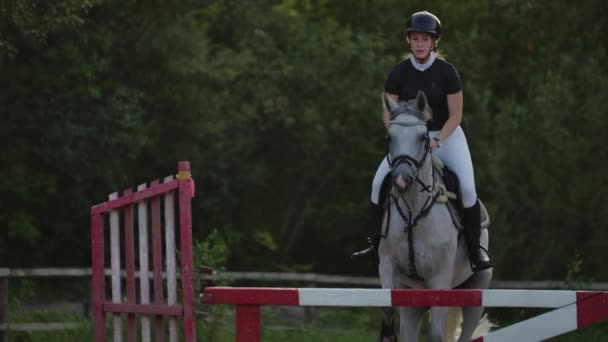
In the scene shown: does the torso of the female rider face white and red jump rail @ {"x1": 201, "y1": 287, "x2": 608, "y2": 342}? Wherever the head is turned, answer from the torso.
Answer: yes

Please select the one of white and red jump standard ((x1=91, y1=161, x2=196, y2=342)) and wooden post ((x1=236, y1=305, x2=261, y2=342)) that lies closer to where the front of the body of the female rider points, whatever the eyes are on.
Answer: the wooden post

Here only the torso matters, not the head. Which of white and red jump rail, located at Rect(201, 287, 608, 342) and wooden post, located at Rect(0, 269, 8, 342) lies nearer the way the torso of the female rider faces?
the white and red jump rail

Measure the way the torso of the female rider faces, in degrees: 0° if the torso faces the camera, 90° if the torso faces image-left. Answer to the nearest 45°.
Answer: approximately 0°

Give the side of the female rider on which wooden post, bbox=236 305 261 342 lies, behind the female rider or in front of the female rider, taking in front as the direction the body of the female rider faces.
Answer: in front

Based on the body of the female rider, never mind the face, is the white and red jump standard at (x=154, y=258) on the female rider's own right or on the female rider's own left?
on the female rider's own right

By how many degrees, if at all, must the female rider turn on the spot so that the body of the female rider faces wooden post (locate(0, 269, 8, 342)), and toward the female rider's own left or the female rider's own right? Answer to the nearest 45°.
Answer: approximately 135° to the female rider's own right
